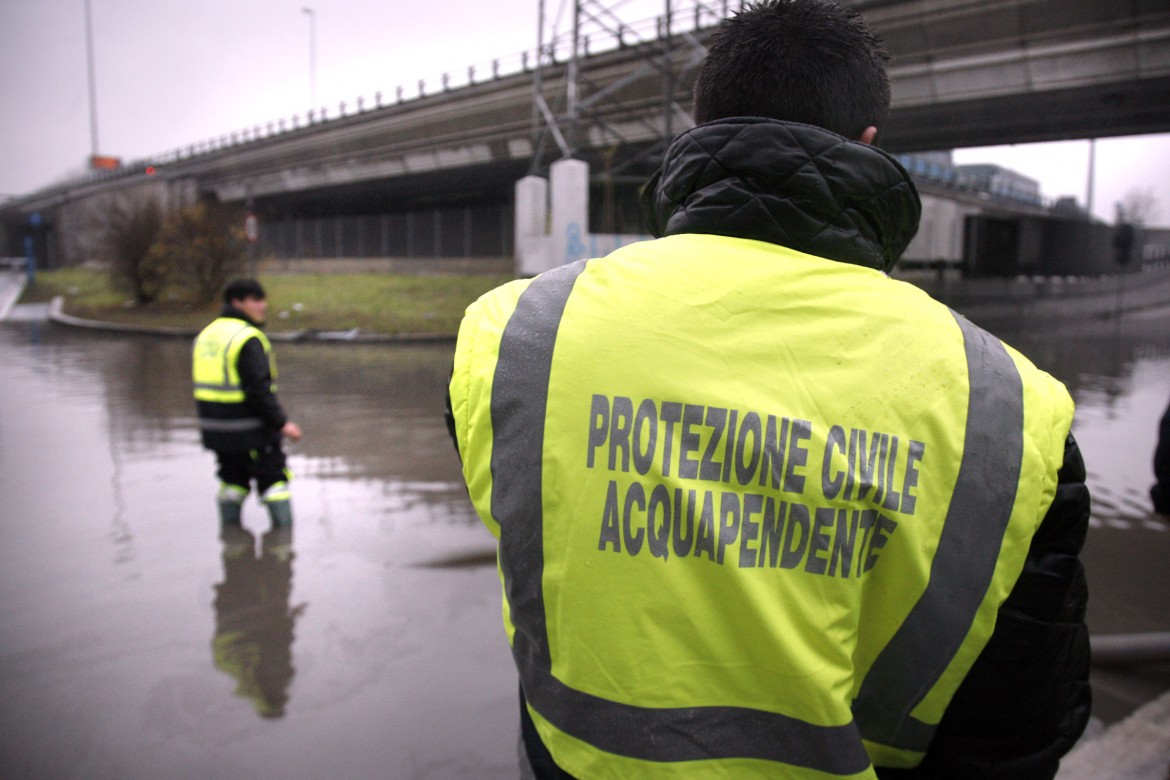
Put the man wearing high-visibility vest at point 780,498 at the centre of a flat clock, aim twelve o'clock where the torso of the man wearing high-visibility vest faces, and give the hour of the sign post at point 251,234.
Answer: The sign post is roughly at 11 o'clock from the man wearing high-visibility vest.

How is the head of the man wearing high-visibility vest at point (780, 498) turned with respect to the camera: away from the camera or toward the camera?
away from the camera

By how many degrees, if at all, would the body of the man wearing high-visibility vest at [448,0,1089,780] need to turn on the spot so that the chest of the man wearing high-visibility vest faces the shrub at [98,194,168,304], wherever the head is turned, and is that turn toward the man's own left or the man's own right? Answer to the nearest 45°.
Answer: approximately 45° to the man's own left

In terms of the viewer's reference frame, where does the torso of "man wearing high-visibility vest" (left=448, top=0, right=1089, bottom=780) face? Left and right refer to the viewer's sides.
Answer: facing away from the viewer

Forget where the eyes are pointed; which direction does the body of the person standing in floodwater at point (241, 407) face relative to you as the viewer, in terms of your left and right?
facing away from the viewer and to the right of the viewer

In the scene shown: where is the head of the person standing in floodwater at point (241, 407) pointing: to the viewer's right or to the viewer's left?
to the viewer's right
